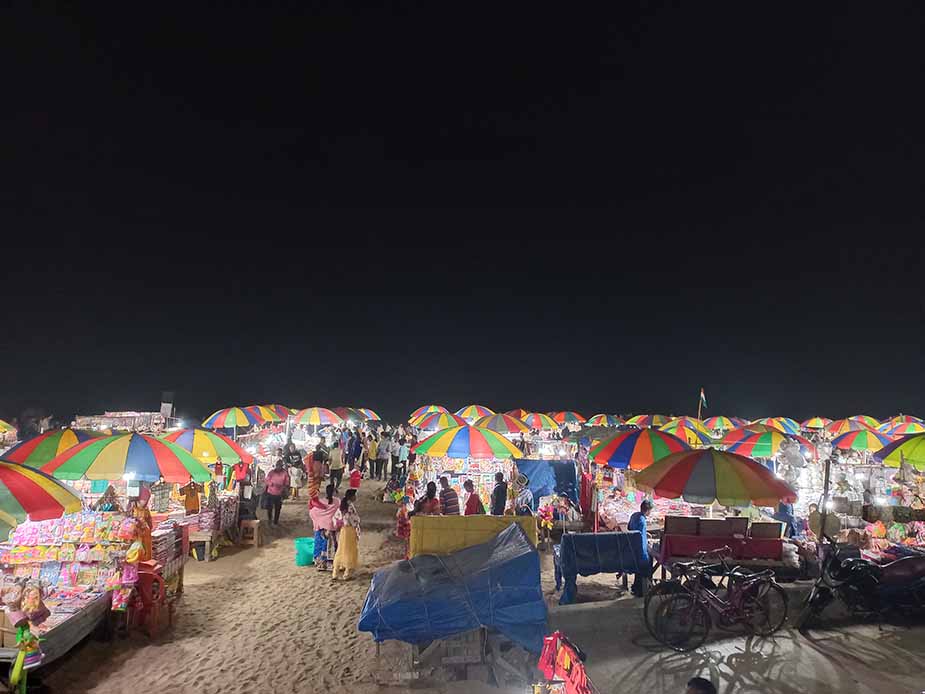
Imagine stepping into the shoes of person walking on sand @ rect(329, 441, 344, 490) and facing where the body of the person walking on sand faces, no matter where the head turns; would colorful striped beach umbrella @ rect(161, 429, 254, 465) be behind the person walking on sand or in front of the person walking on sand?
behind

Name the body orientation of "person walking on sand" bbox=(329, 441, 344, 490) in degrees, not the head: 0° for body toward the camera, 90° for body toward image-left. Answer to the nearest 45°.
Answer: approximately 180°

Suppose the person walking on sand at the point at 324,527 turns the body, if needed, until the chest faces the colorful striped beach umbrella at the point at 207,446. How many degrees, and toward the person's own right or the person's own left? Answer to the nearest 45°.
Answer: approximately 90° to the person's own left

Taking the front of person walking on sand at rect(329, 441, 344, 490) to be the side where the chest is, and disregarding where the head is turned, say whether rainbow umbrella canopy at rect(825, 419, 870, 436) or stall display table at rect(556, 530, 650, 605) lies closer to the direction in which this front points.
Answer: the rainbow umbrella canopy

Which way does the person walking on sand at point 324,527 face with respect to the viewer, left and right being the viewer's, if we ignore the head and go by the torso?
facing away from the viewer

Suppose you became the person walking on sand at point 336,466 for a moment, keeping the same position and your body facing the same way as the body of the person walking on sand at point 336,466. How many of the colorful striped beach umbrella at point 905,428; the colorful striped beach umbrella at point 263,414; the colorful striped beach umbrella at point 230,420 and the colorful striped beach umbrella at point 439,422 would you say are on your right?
2

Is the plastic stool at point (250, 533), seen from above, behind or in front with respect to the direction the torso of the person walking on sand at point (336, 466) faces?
behind

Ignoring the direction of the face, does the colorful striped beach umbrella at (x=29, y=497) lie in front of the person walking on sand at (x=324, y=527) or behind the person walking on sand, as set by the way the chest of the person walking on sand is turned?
behind

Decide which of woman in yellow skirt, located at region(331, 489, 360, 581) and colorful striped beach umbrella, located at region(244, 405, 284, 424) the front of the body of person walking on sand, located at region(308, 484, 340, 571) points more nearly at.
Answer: the colorful striped beach umbrella
